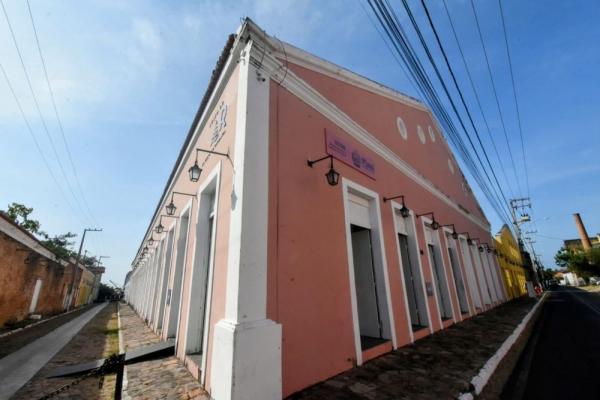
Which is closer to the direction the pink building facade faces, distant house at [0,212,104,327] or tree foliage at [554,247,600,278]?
the tree foliage

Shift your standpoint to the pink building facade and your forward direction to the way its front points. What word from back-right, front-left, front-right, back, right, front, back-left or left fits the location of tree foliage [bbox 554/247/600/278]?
left

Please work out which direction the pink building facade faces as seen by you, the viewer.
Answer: facing the viewer and to the right of the viewer

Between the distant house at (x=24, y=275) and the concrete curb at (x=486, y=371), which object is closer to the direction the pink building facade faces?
the concrete curb

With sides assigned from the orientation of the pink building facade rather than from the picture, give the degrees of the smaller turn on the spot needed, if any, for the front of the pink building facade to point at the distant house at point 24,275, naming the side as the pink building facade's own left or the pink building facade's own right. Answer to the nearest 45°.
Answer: approximately 180°

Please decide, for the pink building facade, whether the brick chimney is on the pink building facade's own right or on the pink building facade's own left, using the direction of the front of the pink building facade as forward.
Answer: on the pink building facade's own left
